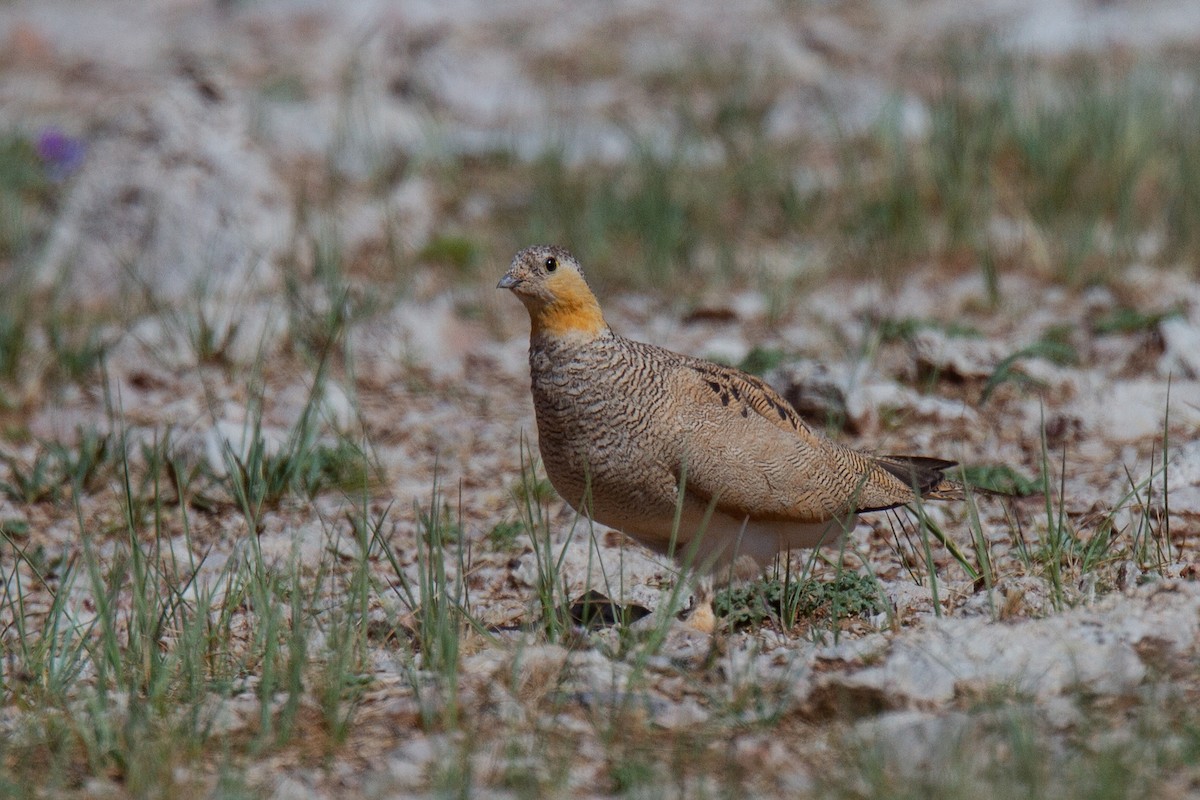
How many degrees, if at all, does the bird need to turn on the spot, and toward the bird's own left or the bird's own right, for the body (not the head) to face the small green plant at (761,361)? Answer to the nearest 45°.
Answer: approximately 90° to the bird's own right

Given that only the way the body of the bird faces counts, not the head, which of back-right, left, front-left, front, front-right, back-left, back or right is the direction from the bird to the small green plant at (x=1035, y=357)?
back-right

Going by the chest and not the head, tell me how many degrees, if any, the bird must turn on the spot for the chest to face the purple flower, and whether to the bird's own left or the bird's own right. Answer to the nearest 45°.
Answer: approximately 45° to the bird's own right

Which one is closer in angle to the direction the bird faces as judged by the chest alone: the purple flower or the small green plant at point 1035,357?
the purple flower

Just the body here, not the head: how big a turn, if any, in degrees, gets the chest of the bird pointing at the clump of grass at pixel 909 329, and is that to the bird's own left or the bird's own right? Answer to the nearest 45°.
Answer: approximately 135° to the bird's own right

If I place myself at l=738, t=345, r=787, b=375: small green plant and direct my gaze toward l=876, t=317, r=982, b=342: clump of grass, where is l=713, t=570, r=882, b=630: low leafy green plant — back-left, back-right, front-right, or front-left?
back-right

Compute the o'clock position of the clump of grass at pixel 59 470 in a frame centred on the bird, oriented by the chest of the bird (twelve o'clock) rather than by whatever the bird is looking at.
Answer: The clump of grass is roughly at 1 o'clock from the bird.

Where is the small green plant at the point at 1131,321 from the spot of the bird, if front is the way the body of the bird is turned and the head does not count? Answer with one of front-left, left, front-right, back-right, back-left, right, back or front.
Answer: back-right

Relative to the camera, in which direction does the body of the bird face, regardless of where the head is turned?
to the viewer's left
